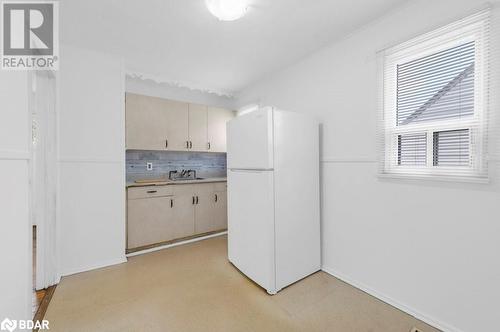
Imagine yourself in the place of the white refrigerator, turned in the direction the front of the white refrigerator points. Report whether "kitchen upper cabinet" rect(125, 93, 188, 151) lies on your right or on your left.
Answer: on your right

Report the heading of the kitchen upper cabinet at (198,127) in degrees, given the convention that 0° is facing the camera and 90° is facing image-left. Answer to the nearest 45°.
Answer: approximately 315°

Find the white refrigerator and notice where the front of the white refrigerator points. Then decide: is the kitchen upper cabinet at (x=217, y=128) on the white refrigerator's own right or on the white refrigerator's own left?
on the white refrigerator's own right

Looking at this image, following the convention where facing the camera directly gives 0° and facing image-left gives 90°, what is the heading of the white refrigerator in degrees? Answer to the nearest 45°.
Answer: approximately 45°

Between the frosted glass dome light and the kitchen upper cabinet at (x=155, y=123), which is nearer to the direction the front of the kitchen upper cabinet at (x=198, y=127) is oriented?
the frosted glass dome light
